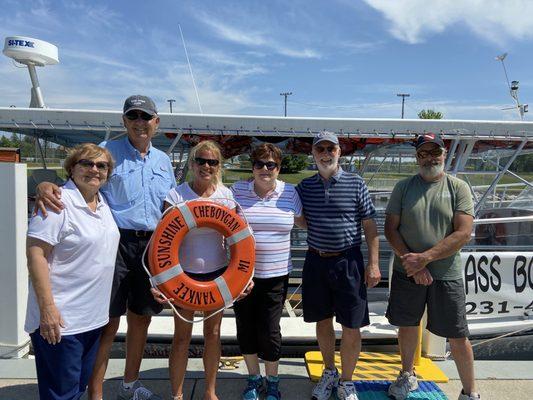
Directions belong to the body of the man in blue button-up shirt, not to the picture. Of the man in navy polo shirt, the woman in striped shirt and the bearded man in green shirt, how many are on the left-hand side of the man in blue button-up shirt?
3

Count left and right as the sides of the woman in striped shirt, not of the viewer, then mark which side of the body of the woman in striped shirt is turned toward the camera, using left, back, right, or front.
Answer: front

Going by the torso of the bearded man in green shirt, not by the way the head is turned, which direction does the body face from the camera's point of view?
toward the camera

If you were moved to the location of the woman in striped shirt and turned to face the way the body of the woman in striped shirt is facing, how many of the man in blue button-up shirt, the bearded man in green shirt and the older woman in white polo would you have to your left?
1

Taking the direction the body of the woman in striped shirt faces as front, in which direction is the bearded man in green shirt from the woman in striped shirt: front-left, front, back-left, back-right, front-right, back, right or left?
left

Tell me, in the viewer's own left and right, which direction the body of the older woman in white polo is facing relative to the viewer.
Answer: facing the viewer and to the right of the viewer
